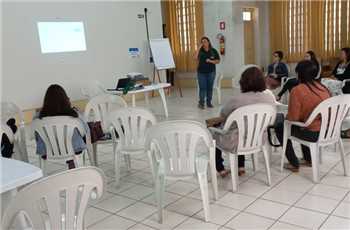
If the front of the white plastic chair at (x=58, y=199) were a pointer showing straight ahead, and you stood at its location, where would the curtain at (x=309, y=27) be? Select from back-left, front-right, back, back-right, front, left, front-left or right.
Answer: right

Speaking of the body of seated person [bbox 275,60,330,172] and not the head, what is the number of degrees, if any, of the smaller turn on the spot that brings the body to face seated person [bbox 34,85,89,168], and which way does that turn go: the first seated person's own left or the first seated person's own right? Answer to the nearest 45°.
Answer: approximately 45° to the first seated person's own left

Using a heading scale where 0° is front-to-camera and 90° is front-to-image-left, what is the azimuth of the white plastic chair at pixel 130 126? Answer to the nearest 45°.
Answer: approximately 180°

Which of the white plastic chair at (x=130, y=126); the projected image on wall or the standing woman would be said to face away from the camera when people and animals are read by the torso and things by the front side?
the white plastic chair

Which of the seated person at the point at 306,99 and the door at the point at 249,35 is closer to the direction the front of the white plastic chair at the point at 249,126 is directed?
the door

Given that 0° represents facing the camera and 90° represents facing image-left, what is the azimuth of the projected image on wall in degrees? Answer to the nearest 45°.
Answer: approximately 0°

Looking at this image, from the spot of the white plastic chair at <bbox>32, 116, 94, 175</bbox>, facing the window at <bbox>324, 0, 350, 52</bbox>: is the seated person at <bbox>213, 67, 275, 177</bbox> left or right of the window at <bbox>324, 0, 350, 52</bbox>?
right

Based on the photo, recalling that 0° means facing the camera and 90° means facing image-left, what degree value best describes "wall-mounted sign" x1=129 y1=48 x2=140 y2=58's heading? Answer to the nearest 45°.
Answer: approximately 0°

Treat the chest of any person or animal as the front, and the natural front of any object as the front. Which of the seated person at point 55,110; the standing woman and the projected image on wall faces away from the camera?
the seated person

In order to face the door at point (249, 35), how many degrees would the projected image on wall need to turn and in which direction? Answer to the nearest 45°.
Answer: approximately 90° to its left

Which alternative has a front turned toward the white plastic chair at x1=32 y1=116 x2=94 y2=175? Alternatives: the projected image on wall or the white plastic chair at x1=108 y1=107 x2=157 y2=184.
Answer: the projected image on wall

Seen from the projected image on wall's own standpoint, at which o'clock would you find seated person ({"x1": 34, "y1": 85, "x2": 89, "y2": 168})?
The seated person is roughly at 12 o'clock from the projected image on wall.

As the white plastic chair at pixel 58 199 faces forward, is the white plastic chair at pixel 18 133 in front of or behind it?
in front

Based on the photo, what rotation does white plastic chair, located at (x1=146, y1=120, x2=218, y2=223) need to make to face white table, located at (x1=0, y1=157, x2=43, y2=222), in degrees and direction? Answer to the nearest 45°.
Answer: approximately 135° to its left

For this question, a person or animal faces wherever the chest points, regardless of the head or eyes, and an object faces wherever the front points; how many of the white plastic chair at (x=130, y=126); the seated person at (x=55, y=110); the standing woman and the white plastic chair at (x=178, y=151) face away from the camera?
3
